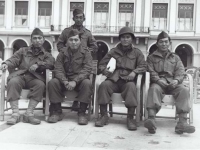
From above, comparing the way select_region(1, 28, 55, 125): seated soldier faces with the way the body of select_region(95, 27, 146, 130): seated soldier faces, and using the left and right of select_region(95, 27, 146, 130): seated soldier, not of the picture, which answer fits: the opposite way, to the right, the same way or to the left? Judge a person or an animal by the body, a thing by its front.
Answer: the same way

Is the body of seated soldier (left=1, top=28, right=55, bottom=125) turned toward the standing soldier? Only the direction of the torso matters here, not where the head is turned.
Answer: no

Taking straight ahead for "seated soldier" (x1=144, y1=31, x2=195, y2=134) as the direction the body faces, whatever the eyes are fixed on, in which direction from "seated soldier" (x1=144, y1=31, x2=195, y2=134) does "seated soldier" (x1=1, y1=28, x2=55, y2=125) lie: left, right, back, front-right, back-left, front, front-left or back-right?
right

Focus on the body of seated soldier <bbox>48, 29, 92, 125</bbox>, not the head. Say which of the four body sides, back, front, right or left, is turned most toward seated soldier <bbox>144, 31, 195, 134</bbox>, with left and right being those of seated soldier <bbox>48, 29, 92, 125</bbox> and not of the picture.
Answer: left

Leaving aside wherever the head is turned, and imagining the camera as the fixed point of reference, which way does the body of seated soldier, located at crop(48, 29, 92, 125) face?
toward the camera

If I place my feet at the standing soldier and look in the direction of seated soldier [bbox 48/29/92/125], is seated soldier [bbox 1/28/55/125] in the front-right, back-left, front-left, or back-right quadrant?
front-right

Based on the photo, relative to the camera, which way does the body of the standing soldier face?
toward the camera

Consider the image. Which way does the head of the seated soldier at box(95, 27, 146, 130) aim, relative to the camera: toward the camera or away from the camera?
toward the camera

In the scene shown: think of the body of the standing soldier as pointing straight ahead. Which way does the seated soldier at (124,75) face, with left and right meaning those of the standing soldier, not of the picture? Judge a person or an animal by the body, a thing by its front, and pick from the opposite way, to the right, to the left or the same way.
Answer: the same way

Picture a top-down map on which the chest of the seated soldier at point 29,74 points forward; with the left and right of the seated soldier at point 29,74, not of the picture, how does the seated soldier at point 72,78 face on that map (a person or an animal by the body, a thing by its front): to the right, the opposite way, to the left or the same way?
the same way

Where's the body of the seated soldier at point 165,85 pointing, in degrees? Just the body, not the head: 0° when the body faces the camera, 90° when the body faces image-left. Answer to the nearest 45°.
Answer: approximately 0°

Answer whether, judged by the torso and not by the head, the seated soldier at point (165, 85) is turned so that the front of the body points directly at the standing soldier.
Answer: no

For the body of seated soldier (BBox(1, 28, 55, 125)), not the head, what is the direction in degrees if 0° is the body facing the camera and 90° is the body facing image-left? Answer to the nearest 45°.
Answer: approximately 0°
